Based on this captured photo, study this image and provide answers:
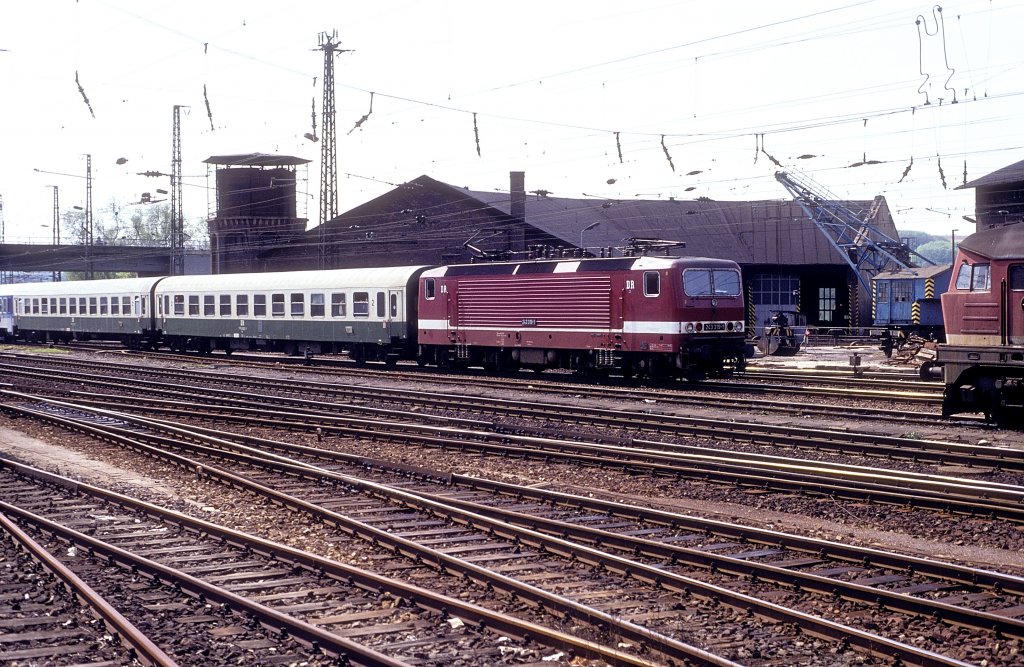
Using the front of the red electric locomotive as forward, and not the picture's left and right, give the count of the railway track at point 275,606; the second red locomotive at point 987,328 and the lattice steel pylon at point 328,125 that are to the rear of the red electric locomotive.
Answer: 1

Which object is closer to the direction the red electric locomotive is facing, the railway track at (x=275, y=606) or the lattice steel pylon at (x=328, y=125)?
the railway track

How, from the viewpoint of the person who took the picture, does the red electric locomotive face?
facing the viewer and to the right of the viewer

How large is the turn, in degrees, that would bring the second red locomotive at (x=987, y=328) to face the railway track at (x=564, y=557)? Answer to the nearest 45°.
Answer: approximately 90° to its left

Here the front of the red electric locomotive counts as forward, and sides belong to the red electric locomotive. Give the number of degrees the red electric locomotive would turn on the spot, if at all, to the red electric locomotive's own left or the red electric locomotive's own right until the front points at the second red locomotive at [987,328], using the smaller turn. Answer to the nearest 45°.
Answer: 0° — it already faces it

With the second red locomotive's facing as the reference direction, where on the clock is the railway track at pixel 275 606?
The railway track is roughly at 10 o'clock from the second red locomotive.

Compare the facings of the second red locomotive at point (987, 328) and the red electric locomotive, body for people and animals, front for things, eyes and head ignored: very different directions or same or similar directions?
very different directions

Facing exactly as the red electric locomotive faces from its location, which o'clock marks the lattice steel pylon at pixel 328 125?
The lattice steel pylon is roughly at 6 o'clock from the red electric locomotive.

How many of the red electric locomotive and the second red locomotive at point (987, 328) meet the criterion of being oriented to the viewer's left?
1

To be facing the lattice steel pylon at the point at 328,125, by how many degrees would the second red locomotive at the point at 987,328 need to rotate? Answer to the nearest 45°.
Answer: approximately 45° to its right

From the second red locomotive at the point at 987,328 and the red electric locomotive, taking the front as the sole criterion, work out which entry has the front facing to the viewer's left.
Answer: the second red locomotive

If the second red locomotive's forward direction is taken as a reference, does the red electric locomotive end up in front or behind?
in front

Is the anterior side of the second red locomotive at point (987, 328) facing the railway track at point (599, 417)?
yes

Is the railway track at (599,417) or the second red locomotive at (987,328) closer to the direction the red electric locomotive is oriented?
the second red locomotive

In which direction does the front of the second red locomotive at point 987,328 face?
to the viewer's left
